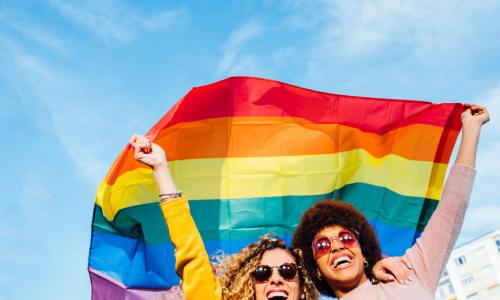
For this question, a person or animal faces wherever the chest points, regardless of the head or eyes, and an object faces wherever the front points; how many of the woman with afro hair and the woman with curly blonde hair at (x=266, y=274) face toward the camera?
2

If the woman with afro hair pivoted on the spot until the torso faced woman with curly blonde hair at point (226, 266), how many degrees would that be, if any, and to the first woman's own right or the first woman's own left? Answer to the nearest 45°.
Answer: approximately 90° to the first woman's own right

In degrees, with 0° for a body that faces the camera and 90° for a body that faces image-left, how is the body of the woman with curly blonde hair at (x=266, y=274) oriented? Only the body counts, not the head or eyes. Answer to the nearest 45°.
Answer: approximately 0°

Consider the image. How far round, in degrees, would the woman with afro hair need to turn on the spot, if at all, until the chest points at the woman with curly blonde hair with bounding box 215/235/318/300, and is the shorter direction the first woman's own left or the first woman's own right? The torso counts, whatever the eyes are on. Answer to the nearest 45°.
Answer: approximately 90° to the first woman's own right

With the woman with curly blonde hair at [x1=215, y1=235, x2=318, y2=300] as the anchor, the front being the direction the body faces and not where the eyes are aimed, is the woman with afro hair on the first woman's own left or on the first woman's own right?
on the first woman's own left

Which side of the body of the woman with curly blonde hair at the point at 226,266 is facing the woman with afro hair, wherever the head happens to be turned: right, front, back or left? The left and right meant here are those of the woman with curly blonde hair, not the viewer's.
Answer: left

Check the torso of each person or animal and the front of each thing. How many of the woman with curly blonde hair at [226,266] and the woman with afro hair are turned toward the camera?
2
